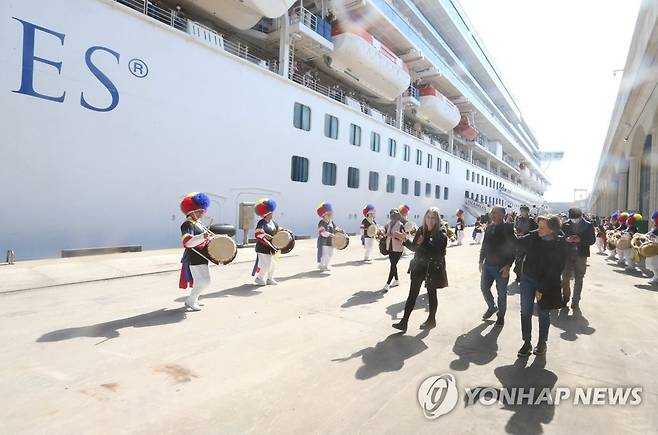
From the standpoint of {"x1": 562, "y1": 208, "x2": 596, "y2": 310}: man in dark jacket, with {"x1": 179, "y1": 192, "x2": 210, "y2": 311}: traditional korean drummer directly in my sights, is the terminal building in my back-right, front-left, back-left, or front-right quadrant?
back-right

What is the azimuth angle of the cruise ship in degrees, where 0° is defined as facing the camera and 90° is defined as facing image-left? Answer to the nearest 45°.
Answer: approximately 45°
